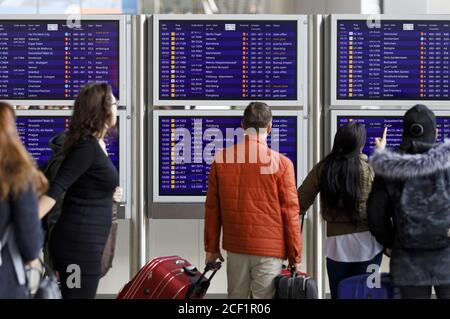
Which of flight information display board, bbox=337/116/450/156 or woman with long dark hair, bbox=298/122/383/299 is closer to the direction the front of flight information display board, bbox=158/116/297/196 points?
the woman with long dark hair

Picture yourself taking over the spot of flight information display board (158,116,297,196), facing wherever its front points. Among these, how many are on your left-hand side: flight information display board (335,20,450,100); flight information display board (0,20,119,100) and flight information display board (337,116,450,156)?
2

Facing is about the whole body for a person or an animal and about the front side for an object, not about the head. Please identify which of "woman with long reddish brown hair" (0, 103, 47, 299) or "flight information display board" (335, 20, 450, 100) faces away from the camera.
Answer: the woman with long reddish brown hair

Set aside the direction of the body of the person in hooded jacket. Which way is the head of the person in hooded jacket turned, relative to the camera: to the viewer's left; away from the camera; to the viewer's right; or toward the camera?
away from the camera

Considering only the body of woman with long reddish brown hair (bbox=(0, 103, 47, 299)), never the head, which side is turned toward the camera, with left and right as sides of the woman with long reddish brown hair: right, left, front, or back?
back

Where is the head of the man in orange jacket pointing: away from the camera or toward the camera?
away from the camera

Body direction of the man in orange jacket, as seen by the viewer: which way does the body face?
away from the camera

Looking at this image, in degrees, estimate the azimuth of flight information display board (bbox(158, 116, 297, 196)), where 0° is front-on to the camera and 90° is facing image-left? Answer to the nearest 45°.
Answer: approximately 0°

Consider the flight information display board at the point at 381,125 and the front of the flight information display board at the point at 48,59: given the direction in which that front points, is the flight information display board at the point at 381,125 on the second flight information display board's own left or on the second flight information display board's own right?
on the second flight information display board's own left

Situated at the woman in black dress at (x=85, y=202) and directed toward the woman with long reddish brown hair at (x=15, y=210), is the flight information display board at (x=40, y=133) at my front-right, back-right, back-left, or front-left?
back-right

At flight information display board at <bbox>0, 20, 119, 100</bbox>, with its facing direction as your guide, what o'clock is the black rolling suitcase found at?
The black rolling suitcase is roughly at 11 o'clock from the flight information display board.
